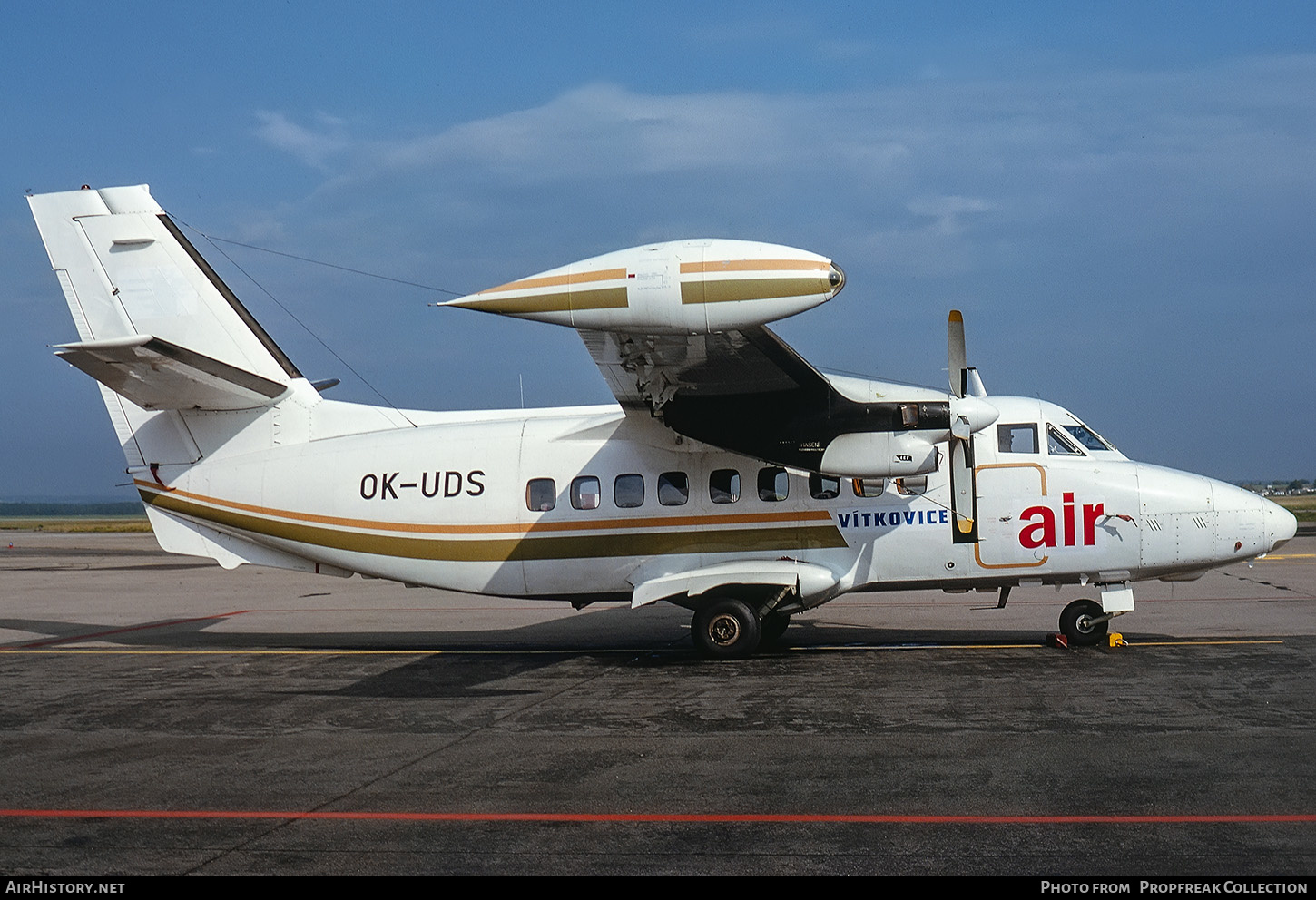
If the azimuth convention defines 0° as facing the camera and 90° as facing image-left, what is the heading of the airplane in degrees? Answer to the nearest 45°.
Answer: approximately 270°
